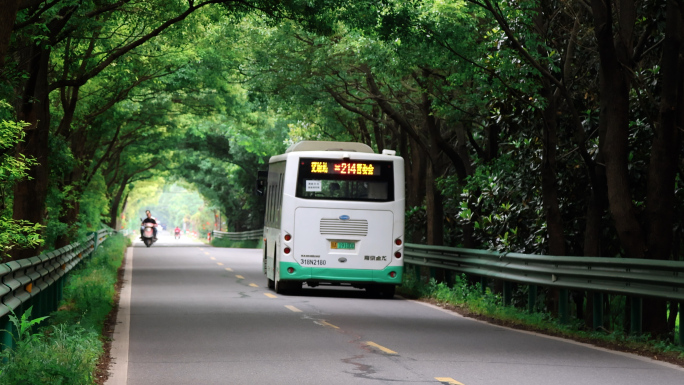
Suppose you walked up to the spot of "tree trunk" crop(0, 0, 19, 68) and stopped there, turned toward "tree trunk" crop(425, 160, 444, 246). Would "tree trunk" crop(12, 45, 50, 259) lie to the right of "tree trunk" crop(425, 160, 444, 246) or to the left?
left

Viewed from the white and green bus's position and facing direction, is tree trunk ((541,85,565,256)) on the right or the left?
on its right

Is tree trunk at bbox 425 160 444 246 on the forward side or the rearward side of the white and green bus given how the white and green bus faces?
on the forward side

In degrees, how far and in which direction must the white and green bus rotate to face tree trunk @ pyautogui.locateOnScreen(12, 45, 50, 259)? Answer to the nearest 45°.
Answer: approximately 90° to its left

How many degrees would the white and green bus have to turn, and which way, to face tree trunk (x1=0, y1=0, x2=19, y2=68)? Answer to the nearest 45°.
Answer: approximately 180°

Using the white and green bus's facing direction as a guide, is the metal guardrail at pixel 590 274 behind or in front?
behind

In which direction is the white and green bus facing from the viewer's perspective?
away from the camera
